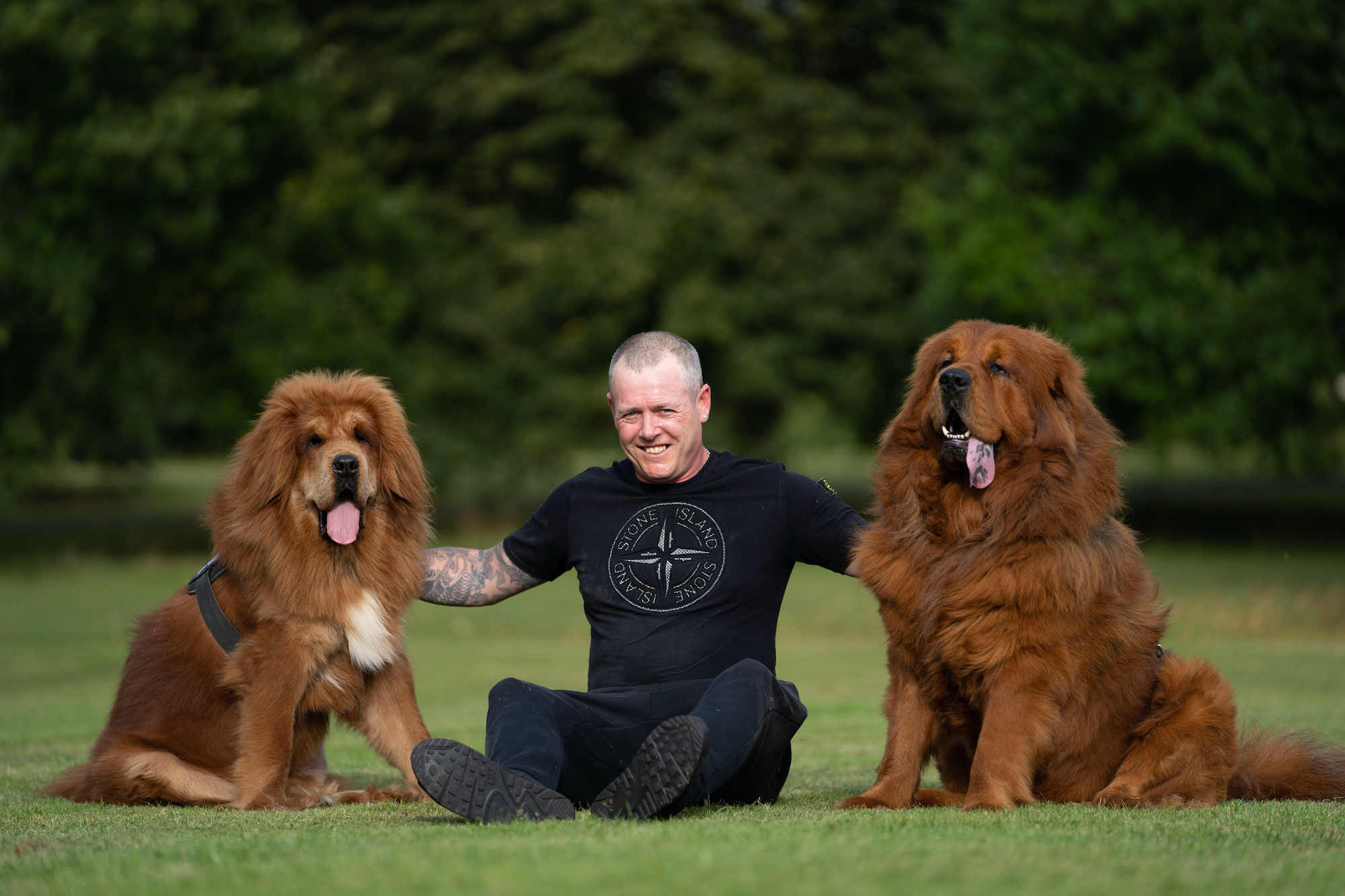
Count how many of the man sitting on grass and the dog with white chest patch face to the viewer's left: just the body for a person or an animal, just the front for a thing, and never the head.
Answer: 0

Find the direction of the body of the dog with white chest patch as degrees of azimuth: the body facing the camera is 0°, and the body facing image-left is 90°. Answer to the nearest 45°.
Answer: approximately 315°

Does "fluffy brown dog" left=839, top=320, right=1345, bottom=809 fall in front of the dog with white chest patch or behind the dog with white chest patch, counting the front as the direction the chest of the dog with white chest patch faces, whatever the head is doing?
in front

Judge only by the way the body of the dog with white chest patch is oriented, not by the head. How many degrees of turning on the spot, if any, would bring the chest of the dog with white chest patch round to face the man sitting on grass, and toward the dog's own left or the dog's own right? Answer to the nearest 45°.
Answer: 0° — it already faces them

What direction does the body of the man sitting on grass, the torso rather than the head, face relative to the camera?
toward the camera

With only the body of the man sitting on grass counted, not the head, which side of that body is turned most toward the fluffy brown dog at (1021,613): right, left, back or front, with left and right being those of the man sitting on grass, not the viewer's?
left

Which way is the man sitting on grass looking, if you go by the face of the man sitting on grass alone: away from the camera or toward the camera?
toward the camera

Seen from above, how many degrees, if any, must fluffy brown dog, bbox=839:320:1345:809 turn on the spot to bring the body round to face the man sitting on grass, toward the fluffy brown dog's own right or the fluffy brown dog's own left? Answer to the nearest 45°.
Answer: approximately 45° to the fluffy brown dog's own right

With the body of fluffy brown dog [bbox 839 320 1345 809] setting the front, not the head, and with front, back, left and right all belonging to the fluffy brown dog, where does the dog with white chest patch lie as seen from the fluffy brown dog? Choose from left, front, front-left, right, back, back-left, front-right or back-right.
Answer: front-right
